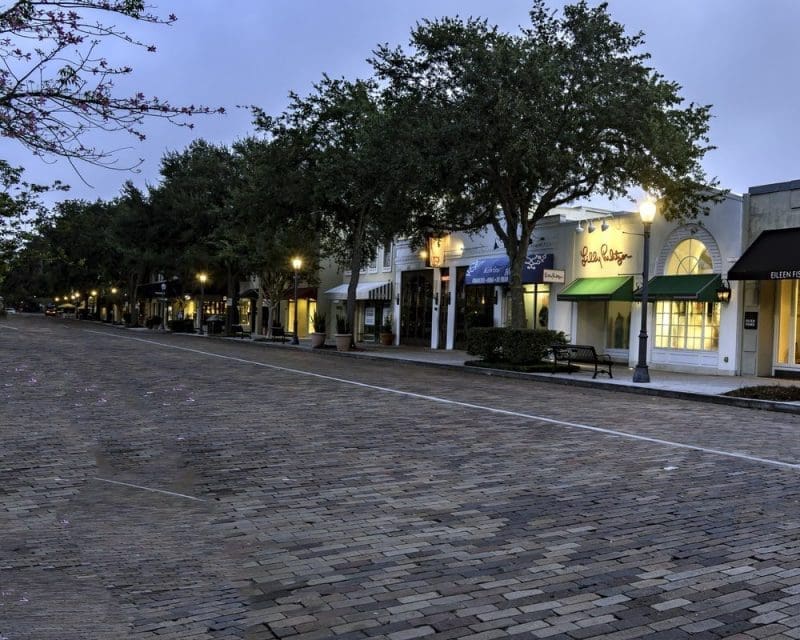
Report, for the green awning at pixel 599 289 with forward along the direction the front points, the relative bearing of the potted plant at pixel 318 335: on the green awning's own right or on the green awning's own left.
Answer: on the green awning's own right

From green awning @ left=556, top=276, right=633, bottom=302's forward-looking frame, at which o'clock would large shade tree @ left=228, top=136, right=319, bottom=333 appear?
The large shade tree is roughly at 2 o'clock from the green awning.

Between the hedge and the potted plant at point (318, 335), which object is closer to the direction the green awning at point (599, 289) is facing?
the hedge

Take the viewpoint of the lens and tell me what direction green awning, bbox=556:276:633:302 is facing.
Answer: facing the viewer and to the left of the viewer

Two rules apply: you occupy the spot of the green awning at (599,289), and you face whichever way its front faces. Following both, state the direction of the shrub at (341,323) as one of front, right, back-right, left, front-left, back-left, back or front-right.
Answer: right

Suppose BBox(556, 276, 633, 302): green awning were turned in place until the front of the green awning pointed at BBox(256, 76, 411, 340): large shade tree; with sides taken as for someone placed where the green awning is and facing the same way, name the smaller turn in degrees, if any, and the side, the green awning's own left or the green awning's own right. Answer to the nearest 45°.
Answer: approximately 45° to the green awning's own right

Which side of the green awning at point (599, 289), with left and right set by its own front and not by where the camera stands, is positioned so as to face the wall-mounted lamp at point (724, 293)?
left

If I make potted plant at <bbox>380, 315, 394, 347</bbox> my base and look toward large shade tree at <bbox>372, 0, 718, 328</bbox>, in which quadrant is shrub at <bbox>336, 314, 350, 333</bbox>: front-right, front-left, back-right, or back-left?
back-right

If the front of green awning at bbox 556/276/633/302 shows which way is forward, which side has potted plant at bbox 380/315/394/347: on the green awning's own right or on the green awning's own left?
on the green awning's own right

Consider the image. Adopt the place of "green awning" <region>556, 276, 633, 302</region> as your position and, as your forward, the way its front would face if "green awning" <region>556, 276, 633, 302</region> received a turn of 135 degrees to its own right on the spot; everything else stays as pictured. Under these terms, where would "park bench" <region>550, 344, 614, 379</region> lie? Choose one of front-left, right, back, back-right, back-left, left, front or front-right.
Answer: back
